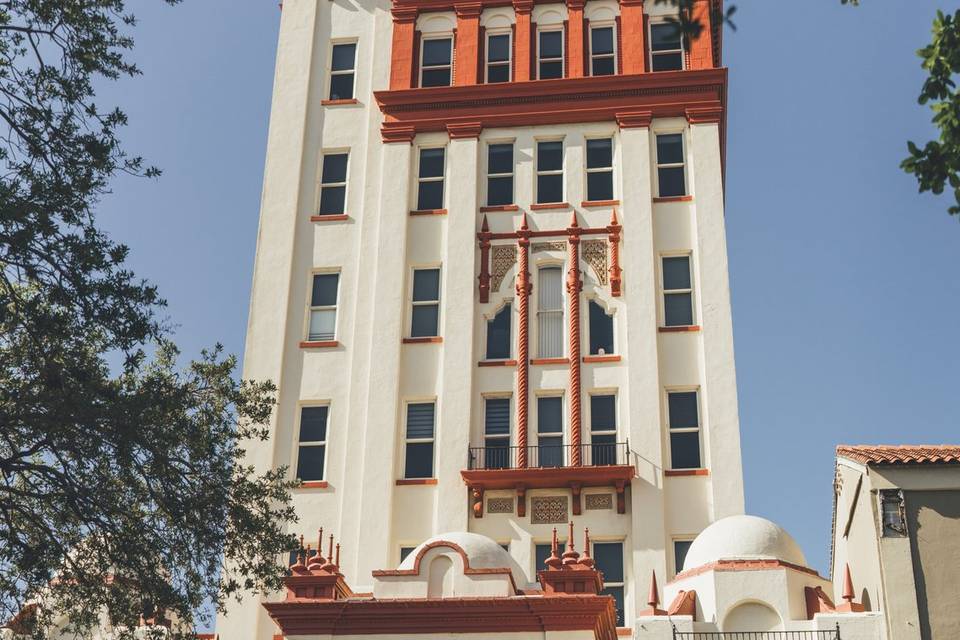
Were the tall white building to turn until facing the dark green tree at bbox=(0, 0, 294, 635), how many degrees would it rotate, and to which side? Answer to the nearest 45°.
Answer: approximately 45° to its right

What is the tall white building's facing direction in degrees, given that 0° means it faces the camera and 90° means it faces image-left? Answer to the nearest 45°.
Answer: approximately 0°
